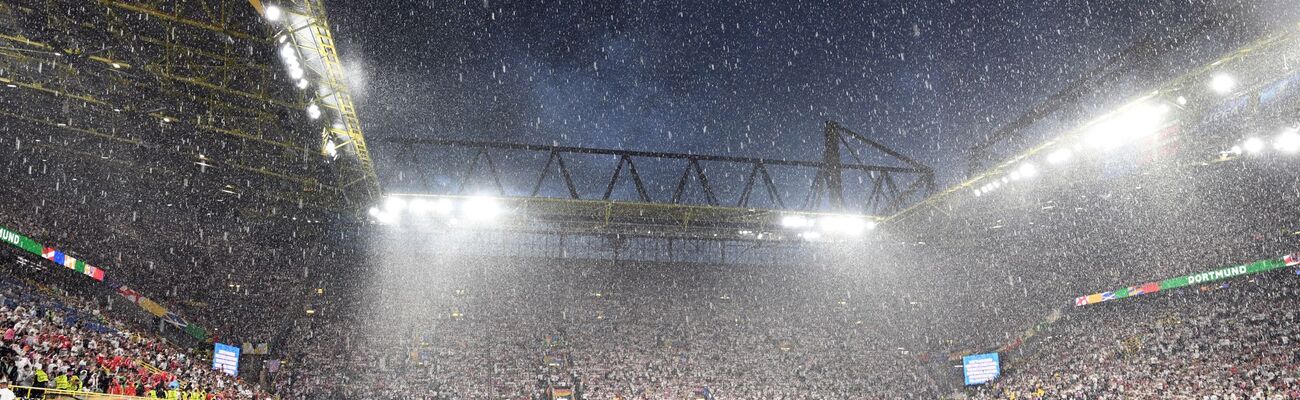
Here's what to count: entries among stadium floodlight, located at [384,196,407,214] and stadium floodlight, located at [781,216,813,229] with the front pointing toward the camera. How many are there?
2

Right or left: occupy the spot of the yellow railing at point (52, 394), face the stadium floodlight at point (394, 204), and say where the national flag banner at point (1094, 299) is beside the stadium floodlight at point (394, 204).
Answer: right

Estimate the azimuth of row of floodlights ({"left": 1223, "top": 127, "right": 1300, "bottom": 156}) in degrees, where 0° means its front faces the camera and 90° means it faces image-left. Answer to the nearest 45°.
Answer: approximately 45°

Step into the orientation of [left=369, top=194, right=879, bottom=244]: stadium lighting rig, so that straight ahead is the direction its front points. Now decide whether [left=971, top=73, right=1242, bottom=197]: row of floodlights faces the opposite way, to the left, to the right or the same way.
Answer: to the right

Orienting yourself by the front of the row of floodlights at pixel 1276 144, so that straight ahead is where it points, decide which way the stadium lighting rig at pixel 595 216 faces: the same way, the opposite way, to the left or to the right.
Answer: to the left

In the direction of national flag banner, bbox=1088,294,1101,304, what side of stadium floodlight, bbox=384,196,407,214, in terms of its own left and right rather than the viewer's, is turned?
left

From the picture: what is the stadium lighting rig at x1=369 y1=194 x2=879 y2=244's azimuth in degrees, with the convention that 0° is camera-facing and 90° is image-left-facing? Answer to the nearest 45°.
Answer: approximately 0°

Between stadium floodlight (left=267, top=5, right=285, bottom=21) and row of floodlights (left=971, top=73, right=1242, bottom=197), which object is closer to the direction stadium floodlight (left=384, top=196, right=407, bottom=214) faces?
the stadium floodlight
